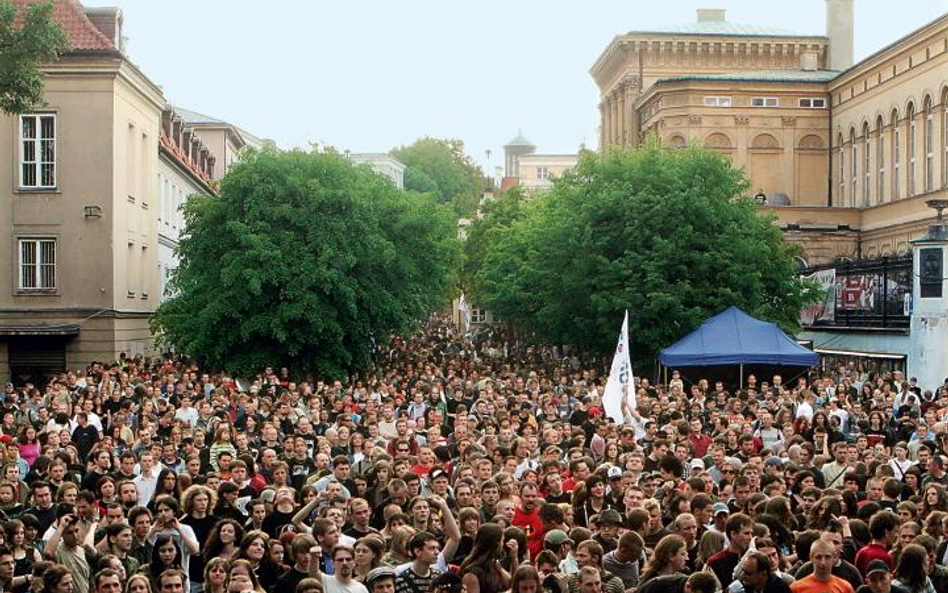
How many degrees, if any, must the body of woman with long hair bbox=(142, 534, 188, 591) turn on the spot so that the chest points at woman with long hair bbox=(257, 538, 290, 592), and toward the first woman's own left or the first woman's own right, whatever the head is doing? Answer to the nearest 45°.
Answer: approximately 45° to the first woman's own left

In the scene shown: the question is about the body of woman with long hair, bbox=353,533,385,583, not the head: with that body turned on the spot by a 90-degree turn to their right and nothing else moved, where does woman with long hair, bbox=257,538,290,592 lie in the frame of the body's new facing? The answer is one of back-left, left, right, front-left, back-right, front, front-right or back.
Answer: front

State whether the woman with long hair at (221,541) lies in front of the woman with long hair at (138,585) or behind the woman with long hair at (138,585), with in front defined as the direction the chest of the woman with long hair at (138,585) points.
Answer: behind

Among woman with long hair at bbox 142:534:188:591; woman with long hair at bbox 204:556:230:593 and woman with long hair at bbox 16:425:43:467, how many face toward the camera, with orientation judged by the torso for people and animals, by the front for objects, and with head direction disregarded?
3

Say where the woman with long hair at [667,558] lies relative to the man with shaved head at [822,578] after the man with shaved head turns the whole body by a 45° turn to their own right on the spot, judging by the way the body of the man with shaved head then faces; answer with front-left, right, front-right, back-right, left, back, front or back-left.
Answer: front-right

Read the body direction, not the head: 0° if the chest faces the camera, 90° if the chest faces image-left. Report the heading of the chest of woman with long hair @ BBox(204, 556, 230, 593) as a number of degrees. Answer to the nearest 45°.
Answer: approximately 0°

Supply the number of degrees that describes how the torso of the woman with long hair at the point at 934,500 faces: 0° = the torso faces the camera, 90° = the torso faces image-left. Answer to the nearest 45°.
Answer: approximately 45°

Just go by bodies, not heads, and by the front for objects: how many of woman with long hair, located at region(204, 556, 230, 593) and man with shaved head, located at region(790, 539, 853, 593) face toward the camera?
2

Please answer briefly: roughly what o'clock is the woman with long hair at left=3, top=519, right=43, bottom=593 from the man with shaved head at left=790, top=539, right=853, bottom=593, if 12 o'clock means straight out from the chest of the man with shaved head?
The woman with long hair is roughly at 3 o'clock from the man with shaved head.

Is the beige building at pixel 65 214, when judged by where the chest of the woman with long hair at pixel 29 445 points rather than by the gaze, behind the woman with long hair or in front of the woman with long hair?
behind

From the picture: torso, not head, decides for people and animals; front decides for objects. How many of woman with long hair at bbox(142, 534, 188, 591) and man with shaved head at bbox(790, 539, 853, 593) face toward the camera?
2
